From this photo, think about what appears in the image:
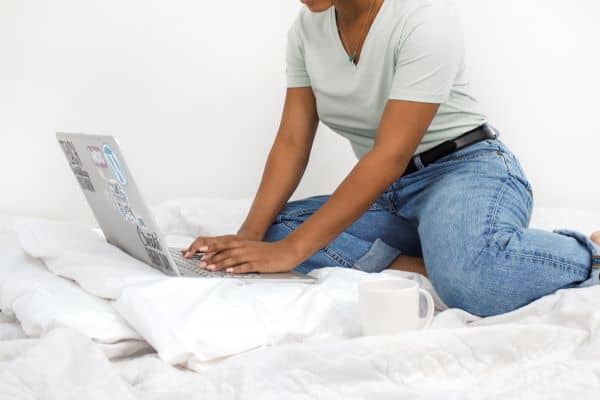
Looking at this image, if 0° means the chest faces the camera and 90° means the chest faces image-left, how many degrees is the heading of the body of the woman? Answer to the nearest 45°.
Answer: approximately 45°
